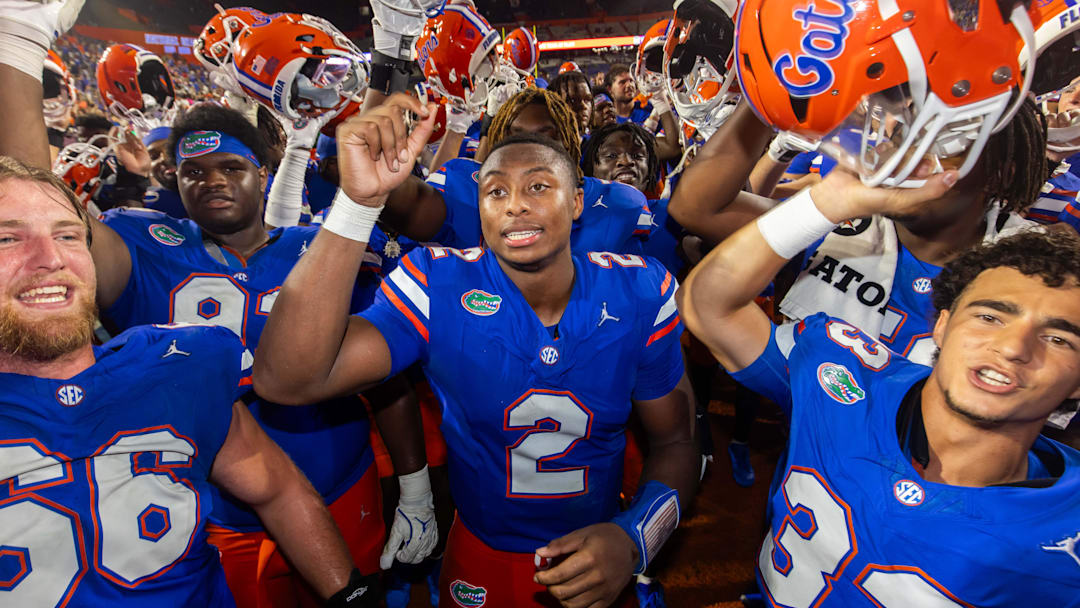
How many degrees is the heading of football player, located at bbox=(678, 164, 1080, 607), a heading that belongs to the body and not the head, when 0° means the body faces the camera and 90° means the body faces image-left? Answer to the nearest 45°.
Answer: approximately 0°

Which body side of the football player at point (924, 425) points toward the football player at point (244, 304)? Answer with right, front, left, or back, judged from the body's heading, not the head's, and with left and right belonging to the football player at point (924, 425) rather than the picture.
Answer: right

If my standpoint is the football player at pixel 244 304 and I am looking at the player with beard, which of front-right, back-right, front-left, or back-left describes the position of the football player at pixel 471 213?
back-left
